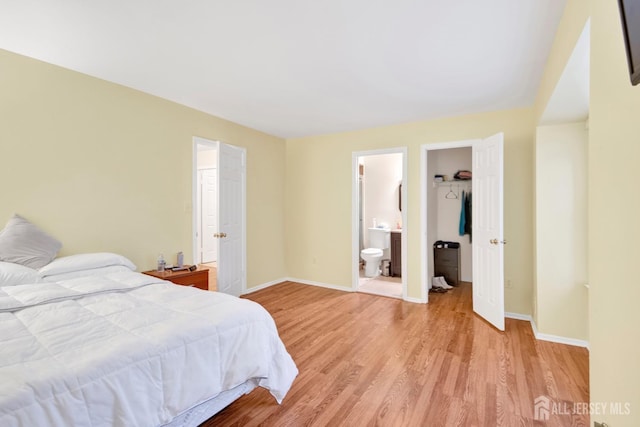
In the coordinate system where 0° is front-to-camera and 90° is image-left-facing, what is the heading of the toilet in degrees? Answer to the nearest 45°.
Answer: approximately 45°

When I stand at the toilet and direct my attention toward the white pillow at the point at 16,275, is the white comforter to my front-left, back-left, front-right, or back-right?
front-left

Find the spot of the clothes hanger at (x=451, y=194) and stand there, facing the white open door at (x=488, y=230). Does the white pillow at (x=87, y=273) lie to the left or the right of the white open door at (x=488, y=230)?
right

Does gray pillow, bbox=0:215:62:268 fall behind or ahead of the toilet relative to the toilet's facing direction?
ahead

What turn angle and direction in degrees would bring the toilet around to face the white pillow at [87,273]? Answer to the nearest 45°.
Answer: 0° — it already faces it

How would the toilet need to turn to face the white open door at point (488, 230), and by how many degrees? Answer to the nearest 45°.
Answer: approximately 90° to its left

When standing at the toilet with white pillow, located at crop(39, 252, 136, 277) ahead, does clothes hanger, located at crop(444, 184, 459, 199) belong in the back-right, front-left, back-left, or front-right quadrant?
back-left

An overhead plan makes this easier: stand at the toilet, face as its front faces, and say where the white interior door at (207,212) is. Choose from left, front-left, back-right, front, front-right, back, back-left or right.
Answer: front-right

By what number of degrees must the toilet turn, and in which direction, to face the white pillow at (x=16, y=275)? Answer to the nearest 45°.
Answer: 0° — it already faces it

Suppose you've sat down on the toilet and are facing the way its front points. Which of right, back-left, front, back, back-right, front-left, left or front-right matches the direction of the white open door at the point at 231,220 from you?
front

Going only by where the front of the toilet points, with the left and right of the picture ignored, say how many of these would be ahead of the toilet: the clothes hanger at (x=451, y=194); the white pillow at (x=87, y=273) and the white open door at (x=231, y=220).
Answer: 2

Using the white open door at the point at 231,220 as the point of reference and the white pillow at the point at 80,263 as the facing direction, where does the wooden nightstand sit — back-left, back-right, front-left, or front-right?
front-left

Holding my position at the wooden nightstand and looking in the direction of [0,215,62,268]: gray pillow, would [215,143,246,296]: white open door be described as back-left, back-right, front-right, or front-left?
back-right

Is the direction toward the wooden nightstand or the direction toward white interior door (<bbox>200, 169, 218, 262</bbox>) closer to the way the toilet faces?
the wooden nightstand

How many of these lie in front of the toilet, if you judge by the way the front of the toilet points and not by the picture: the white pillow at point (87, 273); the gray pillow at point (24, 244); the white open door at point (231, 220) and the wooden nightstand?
4
